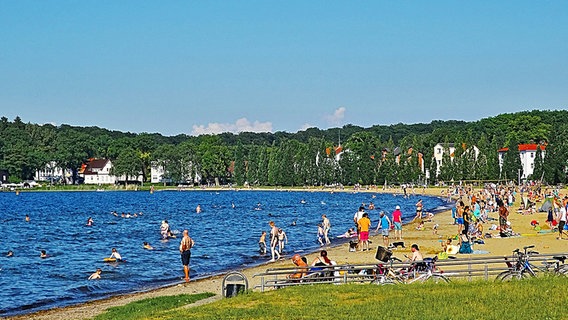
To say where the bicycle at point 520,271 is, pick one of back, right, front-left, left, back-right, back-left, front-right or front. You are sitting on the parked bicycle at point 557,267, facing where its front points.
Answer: front-left

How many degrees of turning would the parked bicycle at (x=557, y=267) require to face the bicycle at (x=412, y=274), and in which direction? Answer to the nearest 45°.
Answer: approximately 45° to its left

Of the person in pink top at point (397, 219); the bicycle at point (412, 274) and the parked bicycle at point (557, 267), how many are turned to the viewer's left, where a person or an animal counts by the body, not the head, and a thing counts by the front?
2

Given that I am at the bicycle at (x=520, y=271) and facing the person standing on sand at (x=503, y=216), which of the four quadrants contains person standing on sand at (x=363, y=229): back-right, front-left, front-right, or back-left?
front-left

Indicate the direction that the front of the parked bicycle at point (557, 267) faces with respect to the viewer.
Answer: facing to the left of the viewer

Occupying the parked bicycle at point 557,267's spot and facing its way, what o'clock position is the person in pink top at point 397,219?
The person in pink top is roughly at 2 o'clock from the parked bicycle.

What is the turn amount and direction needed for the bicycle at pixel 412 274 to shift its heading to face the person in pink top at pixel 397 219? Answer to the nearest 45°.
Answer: approximately 90° to its right

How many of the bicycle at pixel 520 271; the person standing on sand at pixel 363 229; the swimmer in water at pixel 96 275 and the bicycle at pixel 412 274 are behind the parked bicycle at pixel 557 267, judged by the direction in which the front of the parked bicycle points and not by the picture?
0

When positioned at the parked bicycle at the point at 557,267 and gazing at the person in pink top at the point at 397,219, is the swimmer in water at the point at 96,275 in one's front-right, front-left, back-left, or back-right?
front-left

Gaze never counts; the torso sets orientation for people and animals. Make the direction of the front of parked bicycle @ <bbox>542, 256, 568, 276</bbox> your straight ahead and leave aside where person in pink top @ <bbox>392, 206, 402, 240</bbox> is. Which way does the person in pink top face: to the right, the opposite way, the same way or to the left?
to the right

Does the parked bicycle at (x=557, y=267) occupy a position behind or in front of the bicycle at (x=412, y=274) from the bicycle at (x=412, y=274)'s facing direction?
behind

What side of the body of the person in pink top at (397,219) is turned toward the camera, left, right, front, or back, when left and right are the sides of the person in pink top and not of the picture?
back

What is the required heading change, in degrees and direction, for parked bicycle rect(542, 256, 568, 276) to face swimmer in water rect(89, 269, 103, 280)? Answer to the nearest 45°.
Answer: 0° — it already faces them

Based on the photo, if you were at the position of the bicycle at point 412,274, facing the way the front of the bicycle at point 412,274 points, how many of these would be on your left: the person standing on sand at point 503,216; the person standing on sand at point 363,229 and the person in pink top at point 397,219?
0

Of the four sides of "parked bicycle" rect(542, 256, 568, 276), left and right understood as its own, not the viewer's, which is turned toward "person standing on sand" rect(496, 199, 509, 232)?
right
